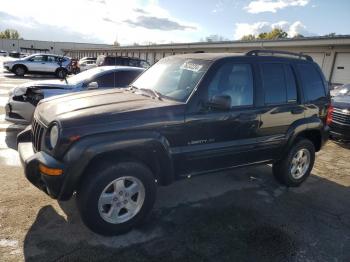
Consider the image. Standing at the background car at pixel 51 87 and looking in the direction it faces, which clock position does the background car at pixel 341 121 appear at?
the background car at pixel 341 121 is roughly at 8 o'clock from the background car at pixel 51 87.

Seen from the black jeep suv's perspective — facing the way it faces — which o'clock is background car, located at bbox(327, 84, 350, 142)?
The background car is roughly at 6 o'clock from the black jeep suv.

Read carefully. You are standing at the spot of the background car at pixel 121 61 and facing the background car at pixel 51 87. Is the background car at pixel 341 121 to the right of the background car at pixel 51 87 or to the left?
left
